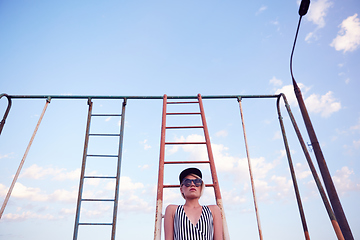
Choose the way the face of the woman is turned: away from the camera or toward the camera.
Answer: toward the camera

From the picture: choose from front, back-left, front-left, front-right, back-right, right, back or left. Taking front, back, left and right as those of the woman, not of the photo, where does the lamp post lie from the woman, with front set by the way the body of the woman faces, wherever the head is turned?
left

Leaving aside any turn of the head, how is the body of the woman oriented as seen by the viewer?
toward the camera
